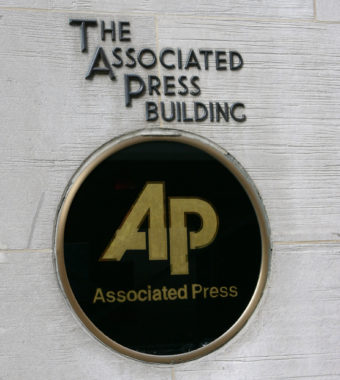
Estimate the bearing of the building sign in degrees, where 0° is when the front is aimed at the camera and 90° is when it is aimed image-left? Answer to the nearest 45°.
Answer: approximately 0°

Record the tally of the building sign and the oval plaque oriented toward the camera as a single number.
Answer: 2
